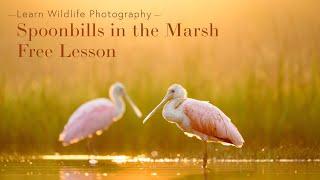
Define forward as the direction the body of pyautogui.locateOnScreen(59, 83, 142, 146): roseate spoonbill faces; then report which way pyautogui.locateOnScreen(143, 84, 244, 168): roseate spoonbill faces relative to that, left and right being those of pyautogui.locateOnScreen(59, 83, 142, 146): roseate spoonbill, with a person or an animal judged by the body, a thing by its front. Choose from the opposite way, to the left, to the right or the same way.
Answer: the opposite way

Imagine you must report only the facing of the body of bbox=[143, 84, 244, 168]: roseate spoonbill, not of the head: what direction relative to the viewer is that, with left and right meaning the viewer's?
facing to the left of the viewer

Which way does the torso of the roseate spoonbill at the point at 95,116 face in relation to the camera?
to the viewer's right

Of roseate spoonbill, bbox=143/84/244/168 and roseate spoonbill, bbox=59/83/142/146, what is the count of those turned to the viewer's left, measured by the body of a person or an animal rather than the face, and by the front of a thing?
1

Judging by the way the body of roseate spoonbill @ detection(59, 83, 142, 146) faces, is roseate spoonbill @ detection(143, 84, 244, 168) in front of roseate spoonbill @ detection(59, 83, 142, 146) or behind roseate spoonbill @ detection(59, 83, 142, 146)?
in front

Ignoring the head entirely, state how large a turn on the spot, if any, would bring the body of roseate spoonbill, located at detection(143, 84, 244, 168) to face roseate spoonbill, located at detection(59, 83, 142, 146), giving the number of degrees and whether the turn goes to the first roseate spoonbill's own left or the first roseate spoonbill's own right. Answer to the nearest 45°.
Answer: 0° — it already faces it
